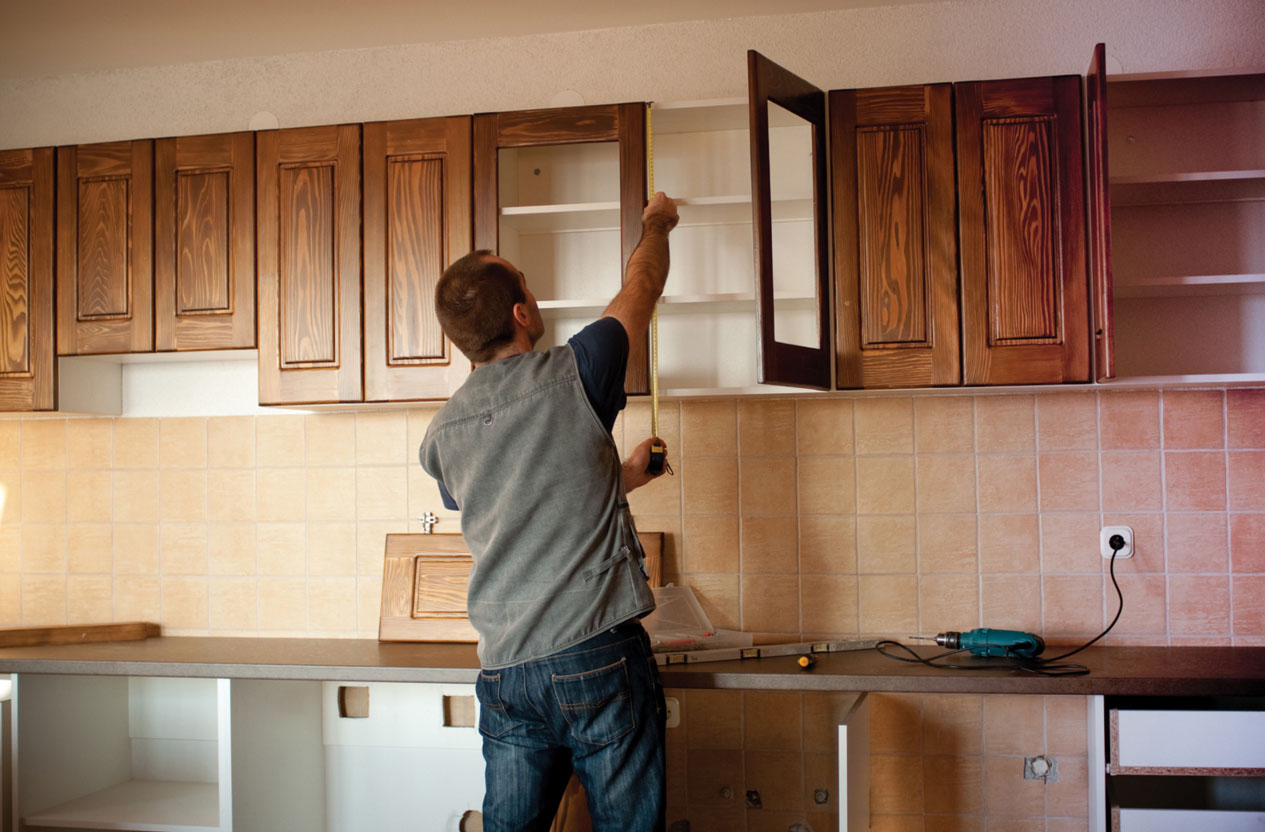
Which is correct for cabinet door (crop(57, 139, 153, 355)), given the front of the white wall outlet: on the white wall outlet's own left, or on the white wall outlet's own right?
on the white wall outlet's own right

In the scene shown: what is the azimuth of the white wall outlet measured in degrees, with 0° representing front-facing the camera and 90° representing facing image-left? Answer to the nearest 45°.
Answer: approximately 0°

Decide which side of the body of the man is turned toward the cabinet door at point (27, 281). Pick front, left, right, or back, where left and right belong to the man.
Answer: left

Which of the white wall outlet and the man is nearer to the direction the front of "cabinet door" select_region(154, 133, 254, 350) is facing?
the man

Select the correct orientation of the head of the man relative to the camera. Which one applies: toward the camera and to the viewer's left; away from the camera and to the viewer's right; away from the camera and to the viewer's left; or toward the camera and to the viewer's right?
away from the camera and to the viewer's right
